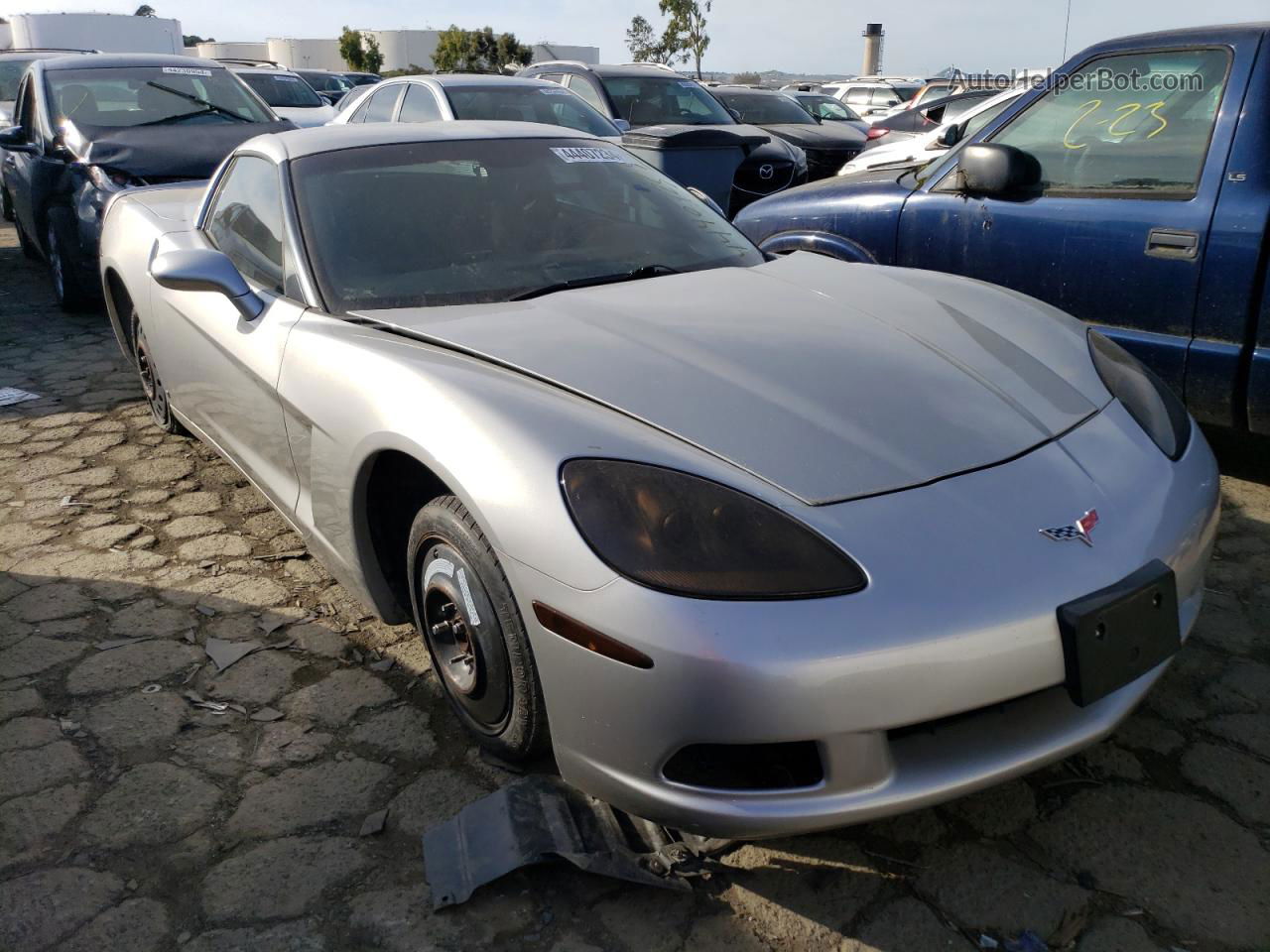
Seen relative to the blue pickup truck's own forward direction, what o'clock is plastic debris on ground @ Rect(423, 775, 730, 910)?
The plastic debris on ground is roughly at 10 o'clock from the blue pickup truck.

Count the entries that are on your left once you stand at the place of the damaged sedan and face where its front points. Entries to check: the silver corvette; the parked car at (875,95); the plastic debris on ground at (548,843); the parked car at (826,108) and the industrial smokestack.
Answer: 3

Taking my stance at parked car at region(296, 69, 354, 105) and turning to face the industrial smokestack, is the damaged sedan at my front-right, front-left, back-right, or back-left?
back-right

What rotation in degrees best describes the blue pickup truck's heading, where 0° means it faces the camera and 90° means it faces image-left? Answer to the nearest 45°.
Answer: approximately 90°

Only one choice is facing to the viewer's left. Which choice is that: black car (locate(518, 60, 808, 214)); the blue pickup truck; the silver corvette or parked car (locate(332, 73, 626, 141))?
the blue pickup truck

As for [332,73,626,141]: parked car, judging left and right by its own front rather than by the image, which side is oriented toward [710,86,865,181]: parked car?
left

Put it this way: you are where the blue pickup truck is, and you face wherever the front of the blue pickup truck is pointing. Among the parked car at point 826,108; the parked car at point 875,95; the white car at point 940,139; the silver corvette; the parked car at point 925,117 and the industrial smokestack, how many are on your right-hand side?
5

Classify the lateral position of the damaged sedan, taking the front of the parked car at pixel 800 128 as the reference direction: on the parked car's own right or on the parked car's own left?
on the parked car's own right

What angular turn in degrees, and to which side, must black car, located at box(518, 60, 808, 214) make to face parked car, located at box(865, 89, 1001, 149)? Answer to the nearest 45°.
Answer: approximately 90° to its left

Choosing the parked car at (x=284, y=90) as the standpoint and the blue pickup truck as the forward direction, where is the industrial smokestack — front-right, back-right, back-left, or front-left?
back-left

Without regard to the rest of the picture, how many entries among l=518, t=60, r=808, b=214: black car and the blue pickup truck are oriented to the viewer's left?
1

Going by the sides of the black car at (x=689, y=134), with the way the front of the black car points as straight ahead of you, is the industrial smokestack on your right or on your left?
on your left

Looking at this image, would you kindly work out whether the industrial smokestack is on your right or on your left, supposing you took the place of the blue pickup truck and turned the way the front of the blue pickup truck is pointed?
on your right

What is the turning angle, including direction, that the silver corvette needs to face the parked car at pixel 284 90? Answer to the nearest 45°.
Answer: approximately 135° to its left
